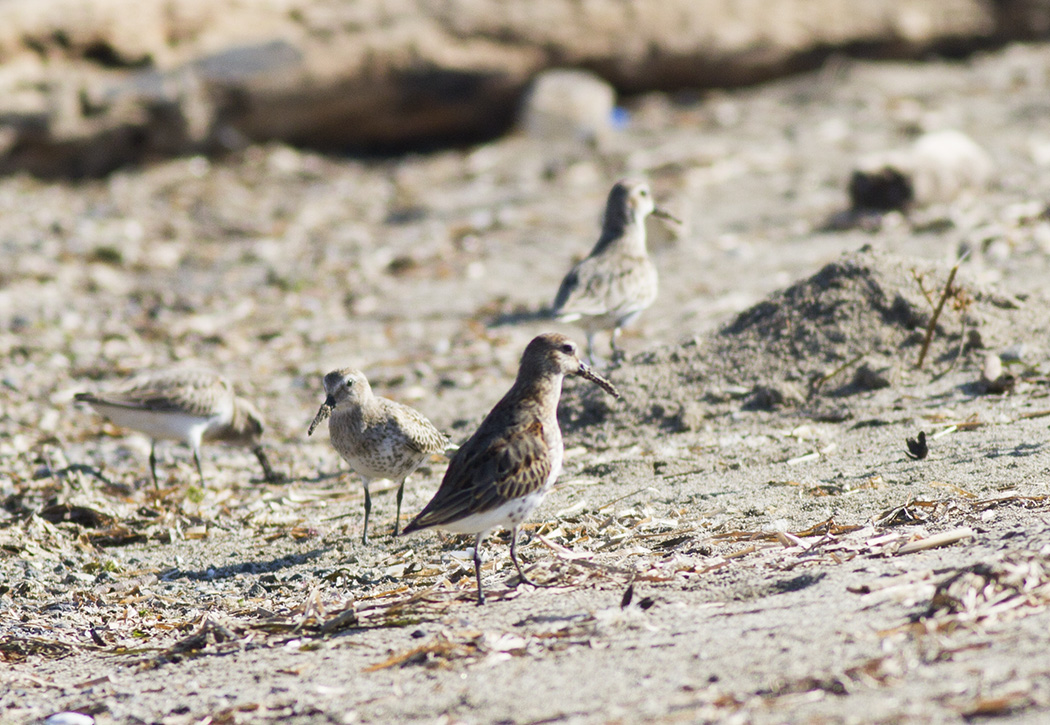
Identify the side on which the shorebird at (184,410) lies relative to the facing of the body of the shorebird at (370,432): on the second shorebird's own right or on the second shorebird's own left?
on the second shorebird's own right

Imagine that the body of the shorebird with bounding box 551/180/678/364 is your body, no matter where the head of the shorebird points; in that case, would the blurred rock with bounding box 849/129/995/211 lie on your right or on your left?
on your left

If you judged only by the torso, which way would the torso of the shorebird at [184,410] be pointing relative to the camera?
to the viewer's right

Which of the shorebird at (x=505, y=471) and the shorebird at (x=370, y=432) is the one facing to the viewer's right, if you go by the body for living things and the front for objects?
the shorebird at (x=505, y=471)

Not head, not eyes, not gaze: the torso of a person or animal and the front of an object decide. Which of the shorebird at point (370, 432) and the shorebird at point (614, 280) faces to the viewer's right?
the shorebird at point (614, 280)

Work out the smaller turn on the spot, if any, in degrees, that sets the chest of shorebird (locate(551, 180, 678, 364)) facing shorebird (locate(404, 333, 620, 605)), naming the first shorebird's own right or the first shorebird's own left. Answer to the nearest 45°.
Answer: approximately 90° to the first shorebird's own right

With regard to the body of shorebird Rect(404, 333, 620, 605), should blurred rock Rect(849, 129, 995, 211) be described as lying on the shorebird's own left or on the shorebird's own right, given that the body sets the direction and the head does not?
on the shorebird's own left

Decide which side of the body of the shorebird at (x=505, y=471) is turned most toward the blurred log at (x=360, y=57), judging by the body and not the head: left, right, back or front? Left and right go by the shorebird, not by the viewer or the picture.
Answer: left

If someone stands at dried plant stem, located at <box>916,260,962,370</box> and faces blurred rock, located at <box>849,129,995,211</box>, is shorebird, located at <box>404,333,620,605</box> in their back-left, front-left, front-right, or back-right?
back-left

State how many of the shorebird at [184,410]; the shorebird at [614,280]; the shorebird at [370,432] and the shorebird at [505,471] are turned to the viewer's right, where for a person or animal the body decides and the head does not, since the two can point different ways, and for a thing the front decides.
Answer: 3

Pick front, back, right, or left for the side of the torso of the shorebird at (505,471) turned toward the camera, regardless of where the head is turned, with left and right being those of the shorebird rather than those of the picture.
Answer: right

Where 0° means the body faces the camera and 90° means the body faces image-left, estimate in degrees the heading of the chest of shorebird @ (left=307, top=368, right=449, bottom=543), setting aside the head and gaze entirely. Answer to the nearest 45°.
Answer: approximately 45°

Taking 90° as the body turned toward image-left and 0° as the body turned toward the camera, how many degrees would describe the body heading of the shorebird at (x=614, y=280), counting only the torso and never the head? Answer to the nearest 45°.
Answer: approximately 270°
